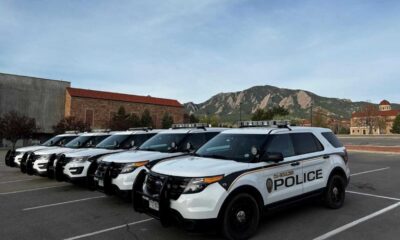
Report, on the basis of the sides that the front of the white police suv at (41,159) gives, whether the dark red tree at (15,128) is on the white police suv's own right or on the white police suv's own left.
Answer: on the white police suv's own right

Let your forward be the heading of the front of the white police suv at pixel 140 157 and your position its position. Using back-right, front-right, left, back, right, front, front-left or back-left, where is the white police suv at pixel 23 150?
right

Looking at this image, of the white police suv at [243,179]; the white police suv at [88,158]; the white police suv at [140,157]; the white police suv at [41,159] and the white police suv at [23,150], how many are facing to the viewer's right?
0

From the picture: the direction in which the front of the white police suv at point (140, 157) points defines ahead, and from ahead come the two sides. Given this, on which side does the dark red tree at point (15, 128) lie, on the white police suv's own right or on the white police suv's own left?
on the white police suv's own right

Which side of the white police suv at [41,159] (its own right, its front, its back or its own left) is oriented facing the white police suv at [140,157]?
left

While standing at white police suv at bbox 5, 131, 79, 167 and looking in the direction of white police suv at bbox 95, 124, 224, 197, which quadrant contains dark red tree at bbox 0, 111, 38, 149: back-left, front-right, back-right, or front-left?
back-left

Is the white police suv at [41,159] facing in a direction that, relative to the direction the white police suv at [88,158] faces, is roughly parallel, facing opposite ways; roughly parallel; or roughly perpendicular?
roughly parallel

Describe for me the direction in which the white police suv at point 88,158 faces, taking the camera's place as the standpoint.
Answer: facing the viewer and to the left of the viewer

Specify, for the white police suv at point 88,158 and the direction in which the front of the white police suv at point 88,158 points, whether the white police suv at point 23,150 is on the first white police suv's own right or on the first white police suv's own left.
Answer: on the first white police suv's own right

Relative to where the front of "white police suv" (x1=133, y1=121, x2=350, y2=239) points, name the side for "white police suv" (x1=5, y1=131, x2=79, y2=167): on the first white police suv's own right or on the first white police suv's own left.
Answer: on the first white police suv's own right

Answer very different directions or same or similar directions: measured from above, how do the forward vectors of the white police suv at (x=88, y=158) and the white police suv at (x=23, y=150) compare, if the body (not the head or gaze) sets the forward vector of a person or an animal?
same or similar directions
